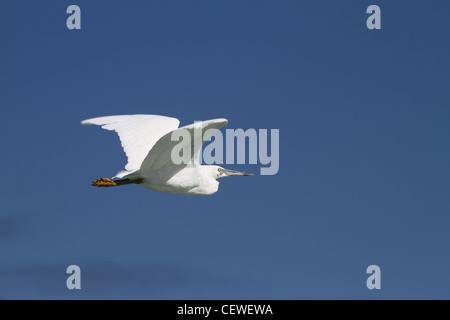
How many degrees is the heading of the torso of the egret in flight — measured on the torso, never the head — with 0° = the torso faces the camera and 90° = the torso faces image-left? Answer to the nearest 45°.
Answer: approximately 270°
